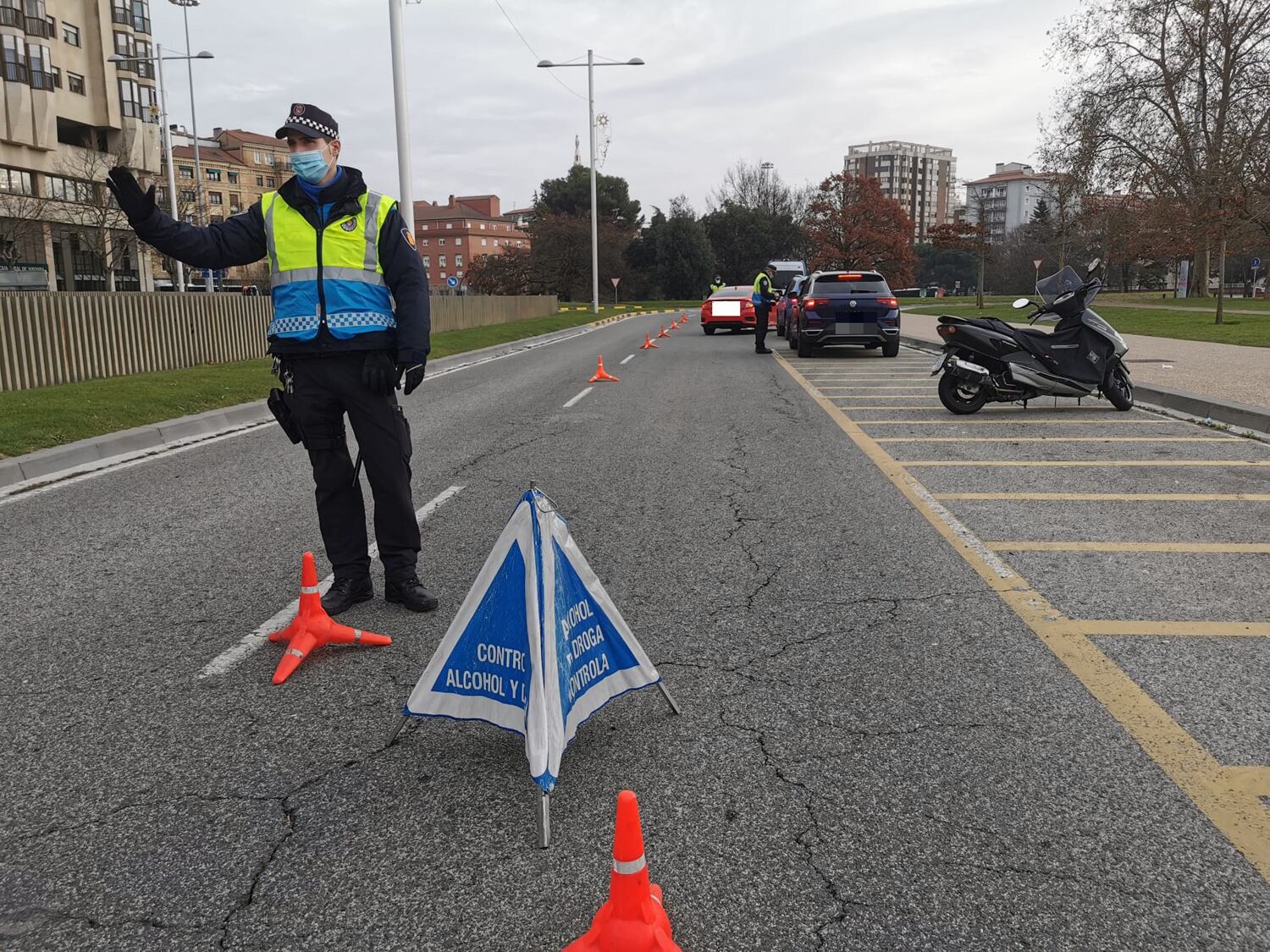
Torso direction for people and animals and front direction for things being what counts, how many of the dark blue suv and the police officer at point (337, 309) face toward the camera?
1

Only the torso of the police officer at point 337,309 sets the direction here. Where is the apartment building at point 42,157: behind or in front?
behind

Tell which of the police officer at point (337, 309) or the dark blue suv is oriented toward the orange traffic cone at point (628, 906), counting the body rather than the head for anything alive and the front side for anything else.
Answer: the police officer

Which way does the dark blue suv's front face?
away from the camera

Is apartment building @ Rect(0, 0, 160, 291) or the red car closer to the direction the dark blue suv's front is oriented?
the red car

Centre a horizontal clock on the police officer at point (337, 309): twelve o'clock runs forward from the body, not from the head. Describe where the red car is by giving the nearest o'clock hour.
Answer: The red car is roughly at 7 o'clock from the police officer.

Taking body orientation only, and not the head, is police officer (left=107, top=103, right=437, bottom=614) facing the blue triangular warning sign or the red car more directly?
the blue triangular warning sign

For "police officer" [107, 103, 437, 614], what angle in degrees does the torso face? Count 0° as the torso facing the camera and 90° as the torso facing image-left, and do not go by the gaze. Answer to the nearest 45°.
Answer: approximately 0°

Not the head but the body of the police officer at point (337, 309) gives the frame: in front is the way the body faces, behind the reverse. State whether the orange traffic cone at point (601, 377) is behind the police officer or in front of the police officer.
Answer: behind

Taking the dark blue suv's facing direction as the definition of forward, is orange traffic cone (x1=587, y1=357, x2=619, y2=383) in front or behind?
behind

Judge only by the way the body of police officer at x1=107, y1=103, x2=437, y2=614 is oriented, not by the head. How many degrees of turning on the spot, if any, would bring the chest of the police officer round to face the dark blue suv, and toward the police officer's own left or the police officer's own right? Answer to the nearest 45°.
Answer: approximately 135° to the police officer's own left

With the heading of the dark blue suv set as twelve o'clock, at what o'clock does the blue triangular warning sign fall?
The blue triangular warning sign is roughly at 6 o'clock from the dark blue suv.
